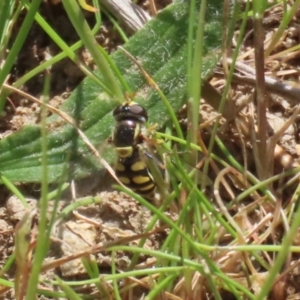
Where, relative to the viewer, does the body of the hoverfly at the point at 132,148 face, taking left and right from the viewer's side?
facing away from the viewer
